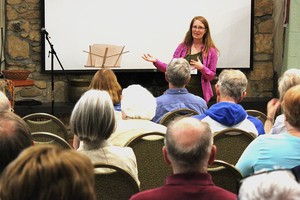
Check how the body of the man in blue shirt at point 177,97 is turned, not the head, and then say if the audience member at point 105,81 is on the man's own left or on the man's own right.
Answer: on the man's own left

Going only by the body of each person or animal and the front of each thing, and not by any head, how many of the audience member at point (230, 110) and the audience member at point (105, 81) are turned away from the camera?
2

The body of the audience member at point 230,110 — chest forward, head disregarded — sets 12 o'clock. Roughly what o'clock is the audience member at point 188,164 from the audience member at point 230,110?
the audience member at point 188,164 is roughly at 6 o'clock from the audience member at point 230,110.

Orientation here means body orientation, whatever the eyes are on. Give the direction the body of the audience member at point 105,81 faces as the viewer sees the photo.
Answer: away from the camera

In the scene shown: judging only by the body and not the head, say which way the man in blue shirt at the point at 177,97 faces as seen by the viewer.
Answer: away from the camera

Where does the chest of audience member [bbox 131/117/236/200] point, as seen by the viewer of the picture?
away from the camera

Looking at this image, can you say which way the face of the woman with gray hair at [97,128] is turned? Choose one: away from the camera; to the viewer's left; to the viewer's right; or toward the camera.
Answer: away from the camera

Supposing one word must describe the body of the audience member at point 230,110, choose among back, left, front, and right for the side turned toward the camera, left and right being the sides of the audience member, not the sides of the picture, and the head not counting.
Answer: back

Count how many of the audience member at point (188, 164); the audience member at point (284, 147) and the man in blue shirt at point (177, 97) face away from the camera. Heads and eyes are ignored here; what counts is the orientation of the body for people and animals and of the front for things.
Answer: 3

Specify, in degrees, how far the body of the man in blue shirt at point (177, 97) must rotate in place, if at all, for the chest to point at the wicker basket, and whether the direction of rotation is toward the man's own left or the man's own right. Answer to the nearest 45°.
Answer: approximately 45° to the man's own left

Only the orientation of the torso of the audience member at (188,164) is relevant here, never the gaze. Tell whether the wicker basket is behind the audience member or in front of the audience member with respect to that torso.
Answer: in front

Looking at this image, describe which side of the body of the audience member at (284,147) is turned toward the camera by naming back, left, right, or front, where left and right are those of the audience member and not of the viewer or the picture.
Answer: back

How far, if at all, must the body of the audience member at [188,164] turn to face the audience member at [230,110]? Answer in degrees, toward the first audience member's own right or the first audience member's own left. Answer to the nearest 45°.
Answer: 0° — they already face them

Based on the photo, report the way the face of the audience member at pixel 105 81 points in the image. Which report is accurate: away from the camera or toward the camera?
away from the camera
